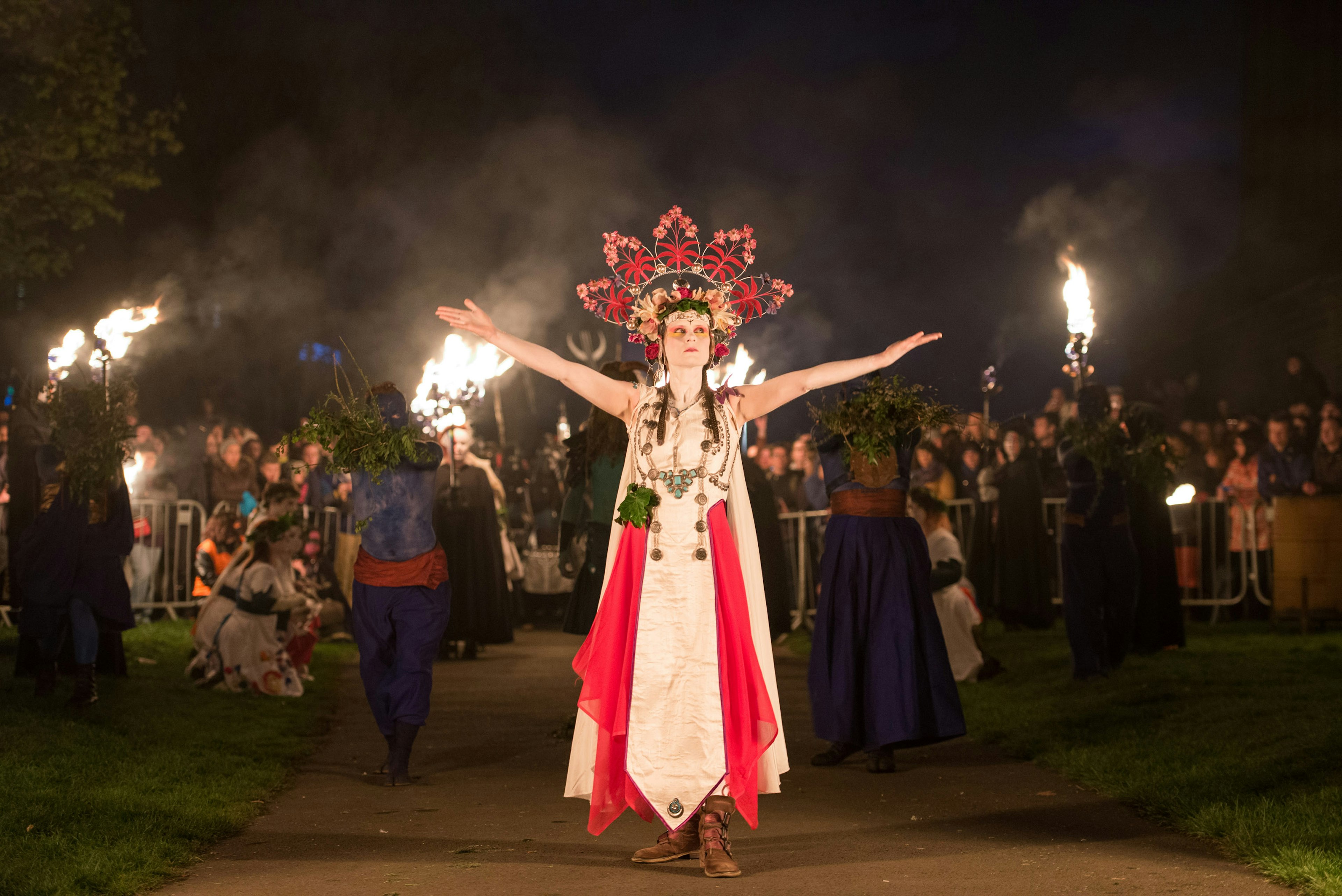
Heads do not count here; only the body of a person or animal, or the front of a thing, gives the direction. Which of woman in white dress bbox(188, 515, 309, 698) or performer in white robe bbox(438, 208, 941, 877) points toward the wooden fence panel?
the woman in white dress

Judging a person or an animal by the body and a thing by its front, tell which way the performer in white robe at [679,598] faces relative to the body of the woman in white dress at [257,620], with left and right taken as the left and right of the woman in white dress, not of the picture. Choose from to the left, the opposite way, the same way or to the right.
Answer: to the right

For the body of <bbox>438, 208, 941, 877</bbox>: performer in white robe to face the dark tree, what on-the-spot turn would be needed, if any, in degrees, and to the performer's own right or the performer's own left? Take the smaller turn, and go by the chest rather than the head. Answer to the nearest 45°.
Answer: approximately 135° to the performer's own right

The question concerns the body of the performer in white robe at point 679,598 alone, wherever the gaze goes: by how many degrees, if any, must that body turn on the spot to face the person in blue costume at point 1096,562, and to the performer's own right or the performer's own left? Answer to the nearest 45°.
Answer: approximately 135° to the performer's own left

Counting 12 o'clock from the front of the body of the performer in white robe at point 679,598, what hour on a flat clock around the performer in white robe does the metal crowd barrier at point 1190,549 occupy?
The metal crowd barrier is roughly at 7 o'clock from the performer in white robe.

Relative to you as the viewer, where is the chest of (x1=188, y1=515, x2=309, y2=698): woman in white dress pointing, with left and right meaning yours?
facing to the right of the viewer

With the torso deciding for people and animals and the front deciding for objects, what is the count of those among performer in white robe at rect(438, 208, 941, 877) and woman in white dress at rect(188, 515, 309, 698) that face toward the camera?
1
